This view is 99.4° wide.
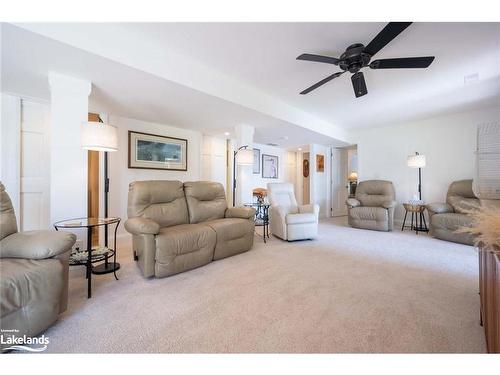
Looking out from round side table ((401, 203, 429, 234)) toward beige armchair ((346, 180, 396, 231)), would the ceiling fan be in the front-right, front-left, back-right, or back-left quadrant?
front-left

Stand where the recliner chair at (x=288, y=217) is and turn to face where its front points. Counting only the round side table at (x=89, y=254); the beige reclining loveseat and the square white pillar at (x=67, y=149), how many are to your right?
3

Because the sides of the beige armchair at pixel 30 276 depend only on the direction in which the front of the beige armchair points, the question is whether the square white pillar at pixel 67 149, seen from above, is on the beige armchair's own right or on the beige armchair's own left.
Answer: on the beige armchair's own left

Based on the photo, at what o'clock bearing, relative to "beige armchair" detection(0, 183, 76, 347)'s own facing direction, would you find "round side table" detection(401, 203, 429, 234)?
The round side table is roughly at 11 o'clock from the beige armchair.

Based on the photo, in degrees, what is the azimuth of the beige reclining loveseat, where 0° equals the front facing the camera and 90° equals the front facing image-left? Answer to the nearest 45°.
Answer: approximately 315°

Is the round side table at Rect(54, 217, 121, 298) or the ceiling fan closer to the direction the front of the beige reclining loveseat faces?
the ceiling fan

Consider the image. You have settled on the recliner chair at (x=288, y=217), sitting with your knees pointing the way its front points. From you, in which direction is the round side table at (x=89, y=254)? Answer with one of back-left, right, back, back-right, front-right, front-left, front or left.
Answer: right

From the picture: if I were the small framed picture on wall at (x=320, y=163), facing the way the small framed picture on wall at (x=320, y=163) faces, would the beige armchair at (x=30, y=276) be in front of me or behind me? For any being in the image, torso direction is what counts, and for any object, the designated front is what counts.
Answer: in front

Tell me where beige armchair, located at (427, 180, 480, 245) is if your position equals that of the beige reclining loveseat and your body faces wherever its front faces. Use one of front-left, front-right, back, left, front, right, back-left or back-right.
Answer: front-left

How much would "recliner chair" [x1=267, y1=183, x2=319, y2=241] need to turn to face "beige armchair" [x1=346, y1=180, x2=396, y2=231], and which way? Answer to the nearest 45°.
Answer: approximately 90° to its left

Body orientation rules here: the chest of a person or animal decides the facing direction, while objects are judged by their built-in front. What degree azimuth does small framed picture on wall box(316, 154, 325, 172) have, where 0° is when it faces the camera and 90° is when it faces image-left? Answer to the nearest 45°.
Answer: approximately 0°

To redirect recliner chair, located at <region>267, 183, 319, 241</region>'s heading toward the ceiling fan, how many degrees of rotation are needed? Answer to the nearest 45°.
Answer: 0° — it already faces it

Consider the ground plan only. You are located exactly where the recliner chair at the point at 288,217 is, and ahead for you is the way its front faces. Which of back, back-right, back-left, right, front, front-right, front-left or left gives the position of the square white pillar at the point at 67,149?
right

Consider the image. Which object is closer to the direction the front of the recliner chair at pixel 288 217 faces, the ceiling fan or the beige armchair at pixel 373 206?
the ceiling fan

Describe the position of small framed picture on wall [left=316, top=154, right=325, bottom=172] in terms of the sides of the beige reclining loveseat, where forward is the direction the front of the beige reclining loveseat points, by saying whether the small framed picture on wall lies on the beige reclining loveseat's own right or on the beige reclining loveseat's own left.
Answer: on the beige reclining loveseat's own left

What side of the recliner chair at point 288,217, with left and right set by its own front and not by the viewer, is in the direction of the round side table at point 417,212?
left

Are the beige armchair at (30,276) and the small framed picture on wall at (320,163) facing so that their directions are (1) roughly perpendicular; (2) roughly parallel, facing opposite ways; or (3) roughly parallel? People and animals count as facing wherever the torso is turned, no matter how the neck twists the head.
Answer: roughly perpendicular

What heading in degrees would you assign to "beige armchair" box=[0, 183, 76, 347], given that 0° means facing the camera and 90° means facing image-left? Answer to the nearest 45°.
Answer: approximately 315°

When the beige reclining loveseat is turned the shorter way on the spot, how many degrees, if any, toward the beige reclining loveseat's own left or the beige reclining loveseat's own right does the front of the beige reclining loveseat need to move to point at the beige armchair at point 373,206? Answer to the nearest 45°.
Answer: approximately 45° to the beige reclining loveseat's own left

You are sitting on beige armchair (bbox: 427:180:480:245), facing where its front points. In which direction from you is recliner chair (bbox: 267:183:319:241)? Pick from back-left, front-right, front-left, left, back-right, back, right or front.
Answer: front
